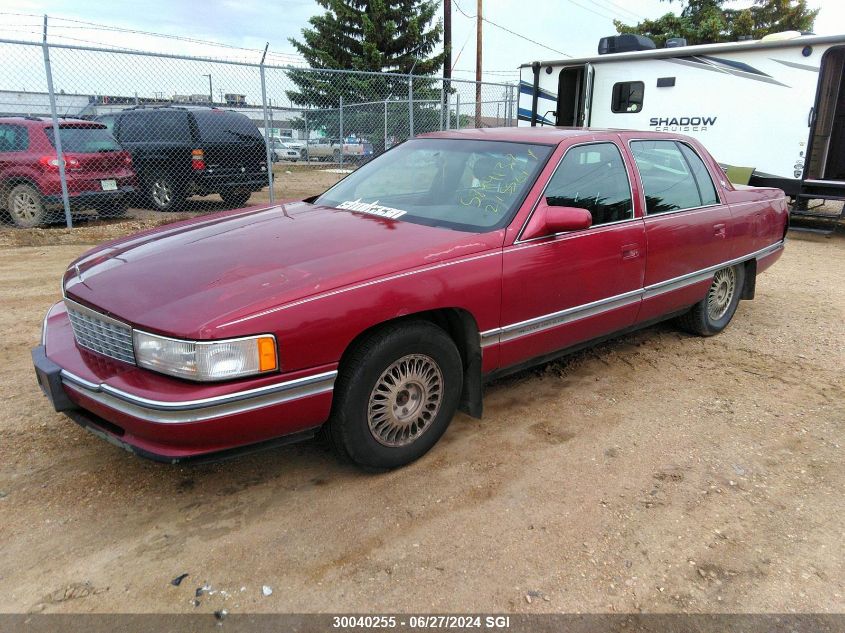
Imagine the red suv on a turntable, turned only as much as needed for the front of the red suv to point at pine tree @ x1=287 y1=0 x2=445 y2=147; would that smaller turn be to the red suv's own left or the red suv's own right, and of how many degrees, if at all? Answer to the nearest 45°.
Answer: approximately 90° to the red suv's own right

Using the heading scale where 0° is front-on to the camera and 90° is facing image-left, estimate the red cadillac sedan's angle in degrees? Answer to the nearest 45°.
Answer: approximately 45°

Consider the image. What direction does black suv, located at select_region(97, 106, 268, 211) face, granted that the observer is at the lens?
facing away from the viewer and to the left of the viewer

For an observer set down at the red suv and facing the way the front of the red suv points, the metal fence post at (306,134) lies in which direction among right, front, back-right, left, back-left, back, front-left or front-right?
right

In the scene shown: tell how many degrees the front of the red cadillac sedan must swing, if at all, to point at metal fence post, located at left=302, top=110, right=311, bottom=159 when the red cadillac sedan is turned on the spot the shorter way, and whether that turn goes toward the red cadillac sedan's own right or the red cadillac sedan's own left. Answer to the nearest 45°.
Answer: approximately 135° to the red cadillac sedan's own right

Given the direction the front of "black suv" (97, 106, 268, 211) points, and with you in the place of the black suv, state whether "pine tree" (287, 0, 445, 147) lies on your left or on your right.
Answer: on your right

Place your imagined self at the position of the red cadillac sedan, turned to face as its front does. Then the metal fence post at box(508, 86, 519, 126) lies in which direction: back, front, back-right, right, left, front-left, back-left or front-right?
back-right

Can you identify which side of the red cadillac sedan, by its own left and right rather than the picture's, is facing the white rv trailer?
back

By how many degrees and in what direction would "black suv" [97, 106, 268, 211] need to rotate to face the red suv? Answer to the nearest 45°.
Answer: approximately 90° to its left

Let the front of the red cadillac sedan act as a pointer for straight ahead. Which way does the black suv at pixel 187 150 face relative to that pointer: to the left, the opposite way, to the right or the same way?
to the right

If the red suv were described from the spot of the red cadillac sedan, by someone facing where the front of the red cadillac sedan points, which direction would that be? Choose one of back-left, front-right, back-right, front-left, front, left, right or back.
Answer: right

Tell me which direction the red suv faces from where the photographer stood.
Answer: facing away from the viewer and to the left of the viewer

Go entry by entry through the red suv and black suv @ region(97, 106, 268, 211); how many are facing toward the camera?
0
